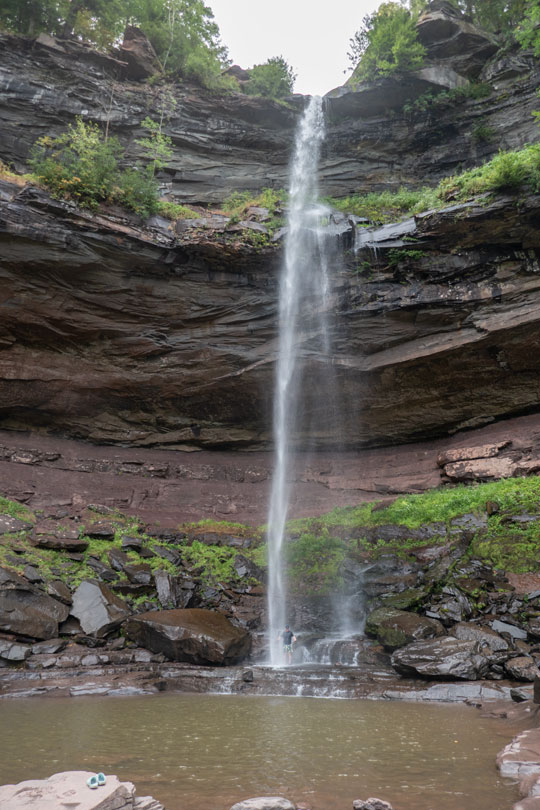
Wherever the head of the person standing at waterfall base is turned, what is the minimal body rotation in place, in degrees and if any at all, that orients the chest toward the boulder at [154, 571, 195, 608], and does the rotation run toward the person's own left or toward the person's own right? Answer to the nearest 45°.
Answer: approximately 135° to the person's own right

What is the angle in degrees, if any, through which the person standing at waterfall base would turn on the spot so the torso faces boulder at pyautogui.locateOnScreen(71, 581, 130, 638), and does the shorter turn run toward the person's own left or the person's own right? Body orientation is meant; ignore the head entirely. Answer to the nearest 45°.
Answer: approximately 90° to the person's own right

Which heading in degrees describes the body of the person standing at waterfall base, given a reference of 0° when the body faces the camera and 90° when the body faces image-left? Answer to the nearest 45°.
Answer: approximately 0°

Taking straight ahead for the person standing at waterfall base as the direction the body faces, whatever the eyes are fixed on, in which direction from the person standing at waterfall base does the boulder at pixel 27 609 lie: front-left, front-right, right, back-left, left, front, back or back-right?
right

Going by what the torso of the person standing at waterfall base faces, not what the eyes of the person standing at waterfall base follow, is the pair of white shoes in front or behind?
in front

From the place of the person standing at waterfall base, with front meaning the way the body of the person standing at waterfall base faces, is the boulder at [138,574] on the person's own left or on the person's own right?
on the person's own right

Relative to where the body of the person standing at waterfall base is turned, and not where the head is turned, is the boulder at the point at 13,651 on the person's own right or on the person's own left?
on the person's own right

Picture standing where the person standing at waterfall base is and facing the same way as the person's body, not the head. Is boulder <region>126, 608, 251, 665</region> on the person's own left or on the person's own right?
on the person's own right

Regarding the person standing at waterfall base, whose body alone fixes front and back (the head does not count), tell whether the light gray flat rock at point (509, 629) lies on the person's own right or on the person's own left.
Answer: on the person's own left
